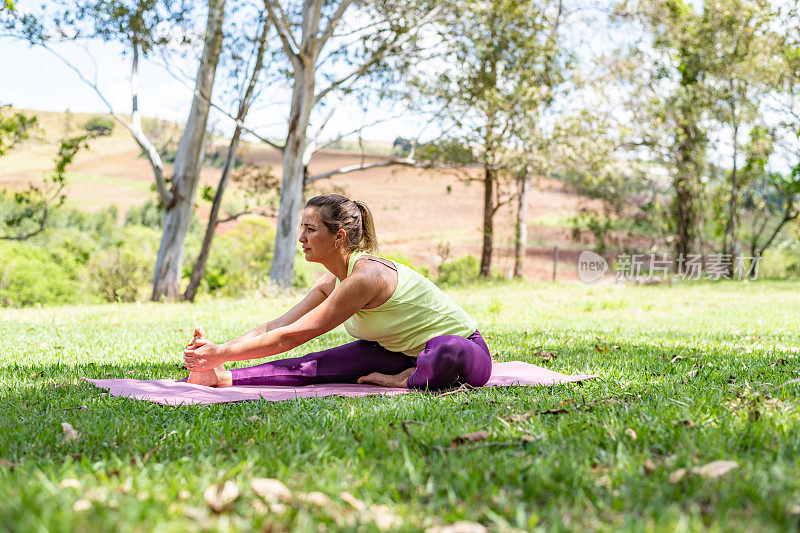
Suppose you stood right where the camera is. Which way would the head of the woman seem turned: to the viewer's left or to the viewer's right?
to the viewer's left

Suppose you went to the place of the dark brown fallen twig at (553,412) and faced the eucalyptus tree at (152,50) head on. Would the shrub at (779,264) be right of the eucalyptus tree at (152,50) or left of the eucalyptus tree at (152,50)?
right

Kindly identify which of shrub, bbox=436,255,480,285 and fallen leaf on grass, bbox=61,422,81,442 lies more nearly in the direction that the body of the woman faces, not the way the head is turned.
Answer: the fallen leaf on grass

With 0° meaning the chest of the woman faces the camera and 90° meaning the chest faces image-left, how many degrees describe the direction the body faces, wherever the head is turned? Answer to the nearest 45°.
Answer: approximately 90°

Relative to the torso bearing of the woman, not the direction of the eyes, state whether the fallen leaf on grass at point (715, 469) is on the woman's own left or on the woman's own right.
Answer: on the woman's own left

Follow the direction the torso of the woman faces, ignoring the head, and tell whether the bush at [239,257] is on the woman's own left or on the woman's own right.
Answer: on the woman's own right

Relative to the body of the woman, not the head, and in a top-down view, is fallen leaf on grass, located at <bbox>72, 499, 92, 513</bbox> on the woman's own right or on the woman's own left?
on the woman's own left

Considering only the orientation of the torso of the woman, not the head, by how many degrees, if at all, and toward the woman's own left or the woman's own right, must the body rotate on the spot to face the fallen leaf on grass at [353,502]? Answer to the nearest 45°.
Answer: approximately 90° to the woman's own left

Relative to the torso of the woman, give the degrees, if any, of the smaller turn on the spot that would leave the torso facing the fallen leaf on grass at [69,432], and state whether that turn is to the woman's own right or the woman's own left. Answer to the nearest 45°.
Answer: approximately 45° to the woman's own left
